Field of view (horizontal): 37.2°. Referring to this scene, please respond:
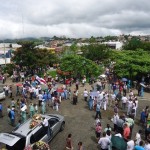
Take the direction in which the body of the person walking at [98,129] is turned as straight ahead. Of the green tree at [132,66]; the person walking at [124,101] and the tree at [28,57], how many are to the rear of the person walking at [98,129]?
0

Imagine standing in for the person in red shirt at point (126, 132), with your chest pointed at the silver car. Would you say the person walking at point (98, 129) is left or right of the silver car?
right

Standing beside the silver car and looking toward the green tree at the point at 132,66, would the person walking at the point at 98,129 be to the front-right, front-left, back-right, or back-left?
front-right

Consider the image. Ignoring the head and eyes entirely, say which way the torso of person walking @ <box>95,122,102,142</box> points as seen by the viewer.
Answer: away from the camera

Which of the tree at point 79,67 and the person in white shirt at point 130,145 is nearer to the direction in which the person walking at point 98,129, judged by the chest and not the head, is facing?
the tree

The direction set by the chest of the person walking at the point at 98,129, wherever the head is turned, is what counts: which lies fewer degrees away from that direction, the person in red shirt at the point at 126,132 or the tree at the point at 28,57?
the tree

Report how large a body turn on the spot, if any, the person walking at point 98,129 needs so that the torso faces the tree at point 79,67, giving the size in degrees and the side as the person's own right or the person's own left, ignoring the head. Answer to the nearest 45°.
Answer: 0° — they already face it

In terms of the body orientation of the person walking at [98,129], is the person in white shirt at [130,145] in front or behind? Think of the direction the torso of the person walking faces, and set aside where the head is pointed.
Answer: behind

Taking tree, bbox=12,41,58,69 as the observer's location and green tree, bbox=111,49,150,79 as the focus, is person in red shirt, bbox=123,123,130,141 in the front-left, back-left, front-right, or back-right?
front-right

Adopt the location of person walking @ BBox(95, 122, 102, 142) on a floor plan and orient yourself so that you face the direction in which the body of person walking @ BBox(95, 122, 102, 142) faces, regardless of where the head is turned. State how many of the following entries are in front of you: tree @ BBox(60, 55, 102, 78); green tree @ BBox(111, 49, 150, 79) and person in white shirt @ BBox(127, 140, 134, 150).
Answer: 2

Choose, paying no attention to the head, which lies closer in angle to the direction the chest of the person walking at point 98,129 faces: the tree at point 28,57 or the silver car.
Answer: the tree

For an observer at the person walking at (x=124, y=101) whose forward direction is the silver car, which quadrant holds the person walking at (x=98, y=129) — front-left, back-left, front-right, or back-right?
front-left
